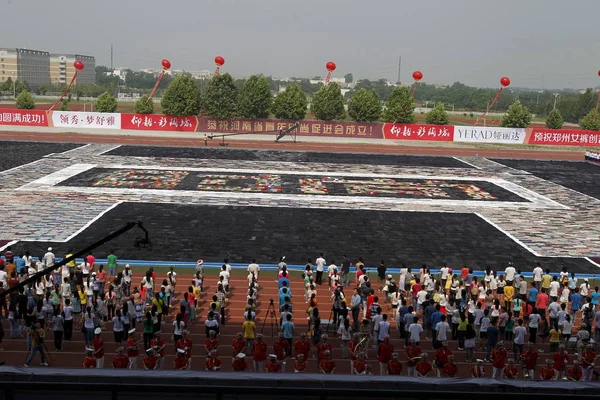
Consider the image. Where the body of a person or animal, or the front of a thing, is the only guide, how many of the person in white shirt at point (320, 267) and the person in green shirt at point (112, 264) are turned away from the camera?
2

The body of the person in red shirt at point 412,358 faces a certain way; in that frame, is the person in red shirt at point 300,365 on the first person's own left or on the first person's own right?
on the first person's own left

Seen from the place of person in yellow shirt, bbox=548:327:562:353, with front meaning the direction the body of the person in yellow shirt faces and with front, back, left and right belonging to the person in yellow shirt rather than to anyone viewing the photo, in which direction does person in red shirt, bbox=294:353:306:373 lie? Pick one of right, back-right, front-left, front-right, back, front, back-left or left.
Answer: back-left

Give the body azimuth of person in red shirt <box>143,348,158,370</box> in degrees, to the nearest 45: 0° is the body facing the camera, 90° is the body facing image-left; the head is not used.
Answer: approximately 180°

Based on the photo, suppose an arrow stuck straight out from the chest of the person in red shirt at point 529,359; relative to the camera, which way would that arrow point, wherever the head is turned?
away from the camera

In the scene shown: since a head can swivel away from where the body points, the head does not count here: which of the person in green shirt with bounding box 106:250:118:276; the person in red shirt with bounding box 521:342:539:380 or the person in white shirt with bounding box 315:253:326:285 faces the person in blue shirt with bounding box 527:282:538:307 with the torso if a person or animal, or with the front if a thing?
the person in red shirt

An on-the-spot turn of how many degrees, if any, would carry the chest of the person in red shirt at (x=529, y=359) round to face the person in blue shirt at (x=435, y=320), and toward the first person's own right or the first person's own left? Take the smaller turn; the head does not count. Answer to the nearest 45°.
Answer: approximately 45° to the first person's own left

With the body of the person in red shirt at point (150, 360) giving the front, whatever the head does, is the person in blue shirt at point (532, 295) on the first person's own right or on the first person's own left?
on the first person's own right

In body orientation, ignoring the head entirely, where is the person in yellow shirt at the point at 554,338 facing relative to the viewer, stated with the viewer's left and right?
facing away from the viewer

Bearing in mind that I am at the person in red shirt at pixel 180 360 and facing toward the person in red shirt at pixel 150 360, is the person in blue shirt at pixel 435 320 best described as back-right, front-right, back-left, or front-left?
back-right

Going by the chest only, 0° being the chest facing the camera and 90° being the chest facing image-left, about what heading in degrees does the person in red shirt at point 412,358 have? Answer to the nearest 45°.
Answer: approximately 180°

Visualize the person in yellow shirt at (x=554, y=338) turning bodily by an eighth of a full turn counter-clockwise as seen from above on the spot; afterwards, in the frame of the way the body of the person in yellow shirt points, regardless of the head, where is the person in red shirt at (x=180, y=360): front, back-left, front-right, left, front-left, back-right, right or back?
left

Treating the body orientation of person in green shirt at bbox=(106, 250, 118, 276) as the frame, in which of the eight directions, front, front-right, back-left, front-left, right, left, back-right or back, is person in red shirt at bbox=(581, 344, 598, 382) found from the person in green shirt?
back-right

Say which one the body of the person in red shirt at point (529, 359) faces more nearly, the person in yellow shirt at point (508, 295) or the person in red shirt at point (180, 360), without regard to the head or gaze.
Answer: the person in yellow shirt

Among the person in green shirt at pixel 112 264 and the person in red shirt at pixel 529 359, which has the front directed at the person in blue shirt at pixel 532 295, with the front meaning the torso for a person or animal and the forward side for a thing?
the person in red shirt
